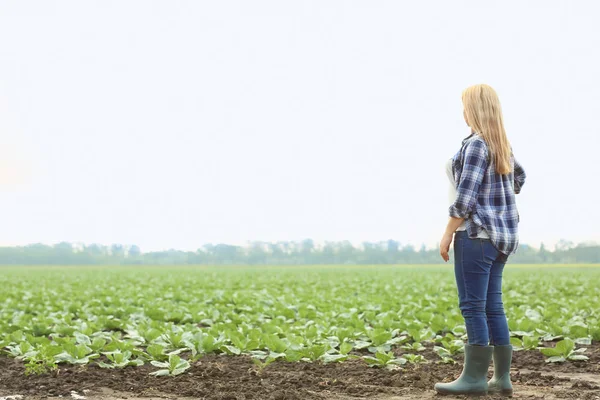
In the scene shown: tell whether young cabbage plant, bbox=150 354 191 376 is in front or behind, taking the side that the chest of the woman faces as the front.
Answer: in front

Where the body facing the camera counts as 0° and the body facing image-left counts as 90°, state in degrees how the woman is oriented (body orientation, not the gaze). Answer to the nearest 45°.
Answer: approximately 135°

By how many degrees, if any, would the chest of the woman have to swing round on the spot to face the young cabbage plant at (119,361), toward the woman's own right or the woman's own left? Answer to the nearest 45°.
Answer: approximately 45° to the woman's own left

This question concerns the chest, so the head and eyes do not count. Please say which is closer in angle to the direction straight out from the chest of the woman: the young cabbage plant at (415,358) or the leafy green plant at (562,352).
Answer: the young cabbage plant

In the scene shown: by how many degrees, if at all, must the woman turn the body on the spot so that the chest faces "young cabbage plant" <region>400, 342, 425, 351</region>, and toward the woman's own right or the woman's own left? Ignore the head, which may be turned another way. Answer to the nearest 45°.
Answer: approximately 45° to the woman's own right

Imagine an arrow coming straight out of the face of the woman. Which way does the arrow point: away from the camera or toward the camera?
away from the camera

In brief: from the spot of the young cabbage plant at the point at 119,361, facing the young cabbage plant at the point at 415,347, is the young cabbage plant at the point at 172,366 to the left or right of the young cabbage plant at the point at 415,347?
right

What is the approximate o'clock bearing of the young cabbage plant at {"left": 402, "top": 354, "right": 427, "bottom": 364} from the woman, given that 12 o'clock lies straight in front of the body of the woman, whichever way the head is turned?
The young cabbage plant is roughly at 1 o'clock from the woman.

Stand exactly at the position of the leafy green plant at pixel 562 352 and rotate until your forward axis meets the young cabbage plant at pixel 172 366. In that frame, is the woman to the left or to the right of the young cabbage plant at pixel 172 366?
left

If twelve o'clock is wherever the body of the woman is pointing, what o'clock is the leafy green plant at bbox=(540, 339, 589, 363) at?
The leafy green plant is roughly at 2 o'clock from the woman.
